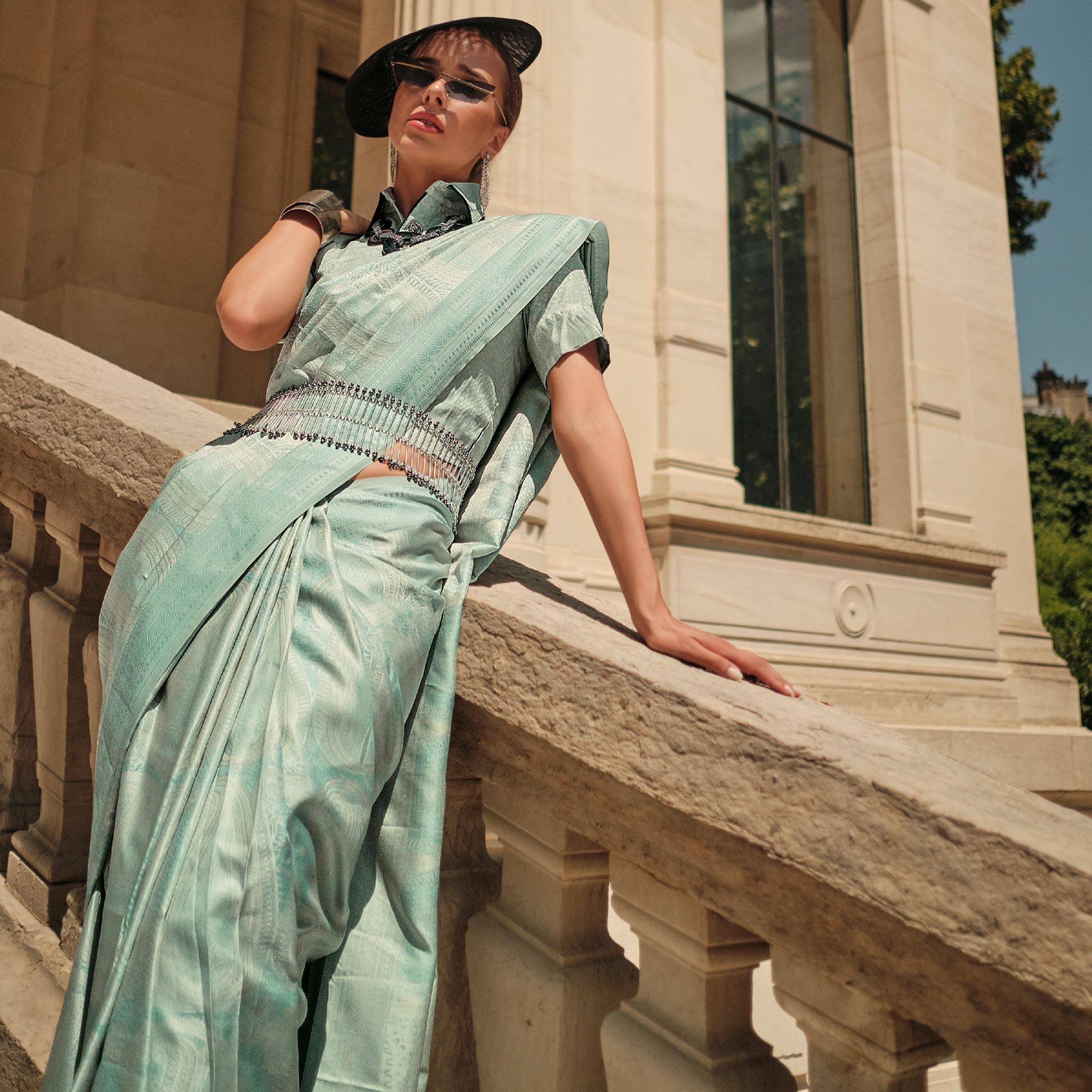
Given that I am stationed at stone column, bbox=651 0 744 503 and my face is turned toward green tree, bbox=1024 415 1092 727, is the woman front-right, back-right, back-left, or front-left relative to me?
back-right

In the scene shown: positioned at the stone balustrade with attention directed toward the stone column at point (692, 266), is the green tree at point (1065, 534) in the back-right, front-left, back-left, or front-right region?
front-right

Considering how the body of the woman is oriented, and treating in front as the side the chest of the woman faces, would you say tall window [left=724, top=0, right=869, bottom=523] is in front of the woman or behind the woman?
behind

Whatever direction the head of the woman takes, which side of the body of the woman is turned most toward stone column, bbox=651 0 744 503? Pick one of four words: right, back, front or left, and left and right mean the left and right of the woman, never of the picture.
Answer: back

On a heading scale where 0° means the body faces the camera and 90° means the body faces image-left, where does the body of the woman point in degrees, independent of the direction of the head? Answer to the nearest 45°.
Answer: approximately 45°

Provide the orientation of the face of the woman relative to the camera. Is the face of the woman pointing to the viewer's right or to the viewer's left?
to the viewer's left

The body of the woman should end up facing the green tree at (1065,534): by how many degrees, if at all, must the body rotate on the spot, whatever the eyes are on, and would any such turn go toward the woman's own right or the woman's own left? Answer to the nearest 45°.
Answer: approximately 180°
